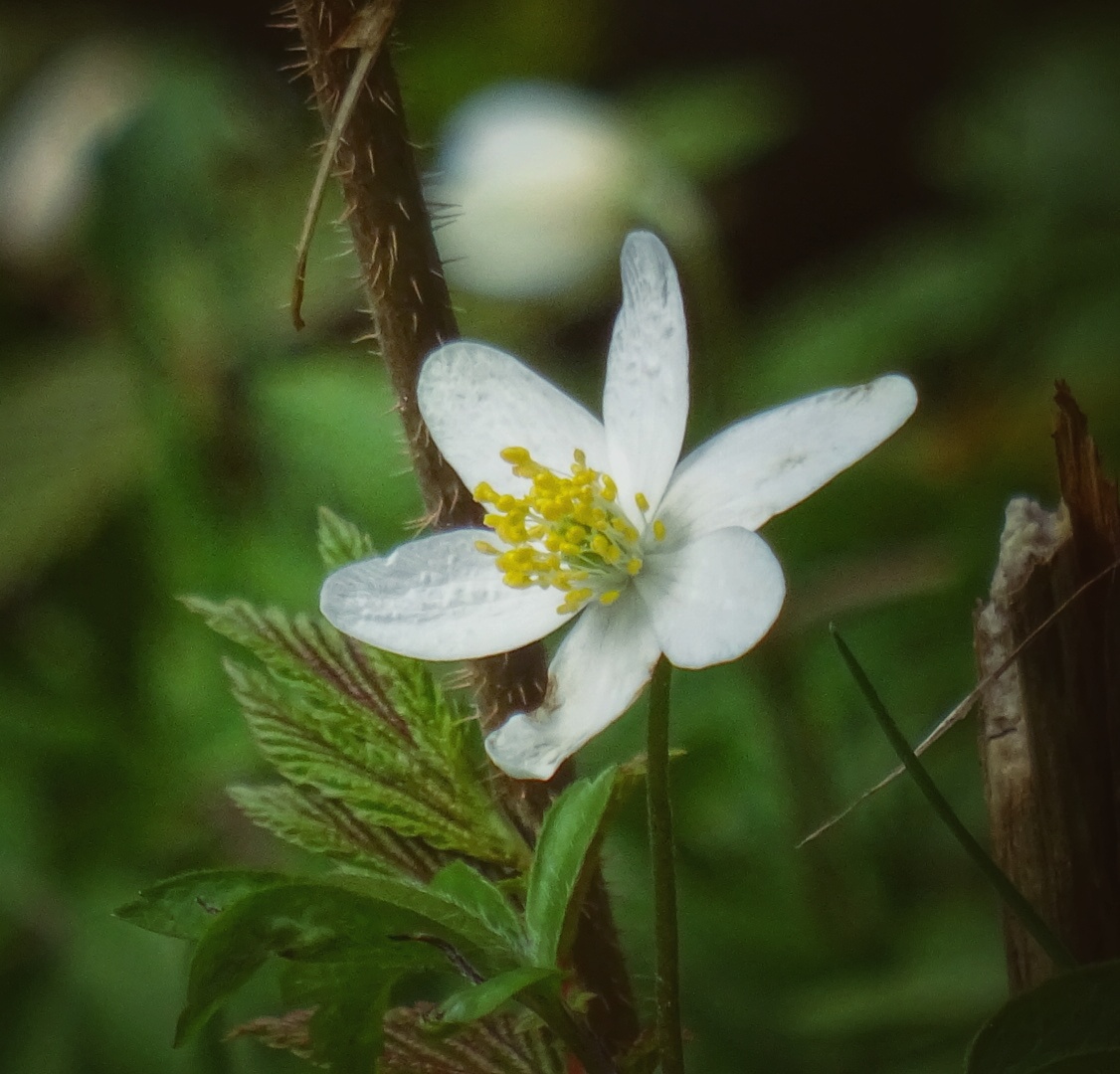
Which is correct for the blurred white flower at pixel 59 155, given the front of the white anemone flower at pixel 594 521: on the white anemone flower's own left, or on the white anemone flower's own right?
on the white anemone flower's own right

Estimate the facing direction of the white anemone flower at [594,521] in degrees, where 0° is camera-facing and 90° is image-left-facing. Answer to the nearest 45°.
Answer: approximately 45°
